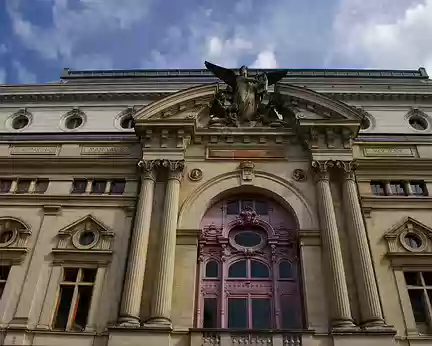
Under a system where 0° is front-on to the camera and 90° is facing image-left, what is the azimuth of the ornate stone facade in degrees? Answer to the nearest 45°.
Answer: approximately 0°

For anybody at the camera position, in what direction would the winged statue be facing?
facing the viewer
